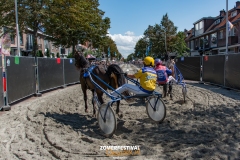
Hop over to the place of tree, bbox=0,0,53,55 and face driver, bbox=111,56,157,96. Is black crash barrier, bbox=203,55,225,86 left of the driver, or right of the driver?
left

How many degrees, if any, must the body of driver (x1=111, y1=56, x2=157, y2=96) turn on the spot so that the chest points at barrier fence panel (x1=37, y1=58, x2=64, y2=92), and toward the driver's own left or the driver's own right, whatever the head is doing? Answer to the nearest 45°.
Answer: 0° — they already face it

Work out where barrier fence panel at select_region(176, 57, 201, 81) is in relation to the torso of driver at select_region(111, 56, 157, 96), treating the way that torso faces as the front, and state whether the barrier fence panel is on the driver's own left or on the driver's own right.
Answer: on the driver's own right

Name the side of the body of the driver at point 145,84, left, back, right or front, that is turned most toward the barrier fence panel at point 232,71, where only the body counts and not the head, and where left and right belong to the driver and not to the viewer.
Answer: right

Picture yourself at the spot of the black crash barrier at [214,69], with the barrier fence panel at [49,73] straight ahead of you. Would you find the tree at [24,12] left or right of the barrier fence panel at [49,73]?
right

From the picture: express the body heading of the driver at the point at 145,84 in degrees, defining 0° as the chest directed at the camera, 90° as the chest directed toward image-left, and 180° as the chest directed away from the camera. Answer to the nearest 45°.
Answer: approximately 135°

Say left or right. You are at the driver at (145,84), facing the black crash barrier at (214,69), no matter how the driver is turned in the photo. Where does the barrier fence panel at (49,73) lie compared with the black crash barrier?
left
